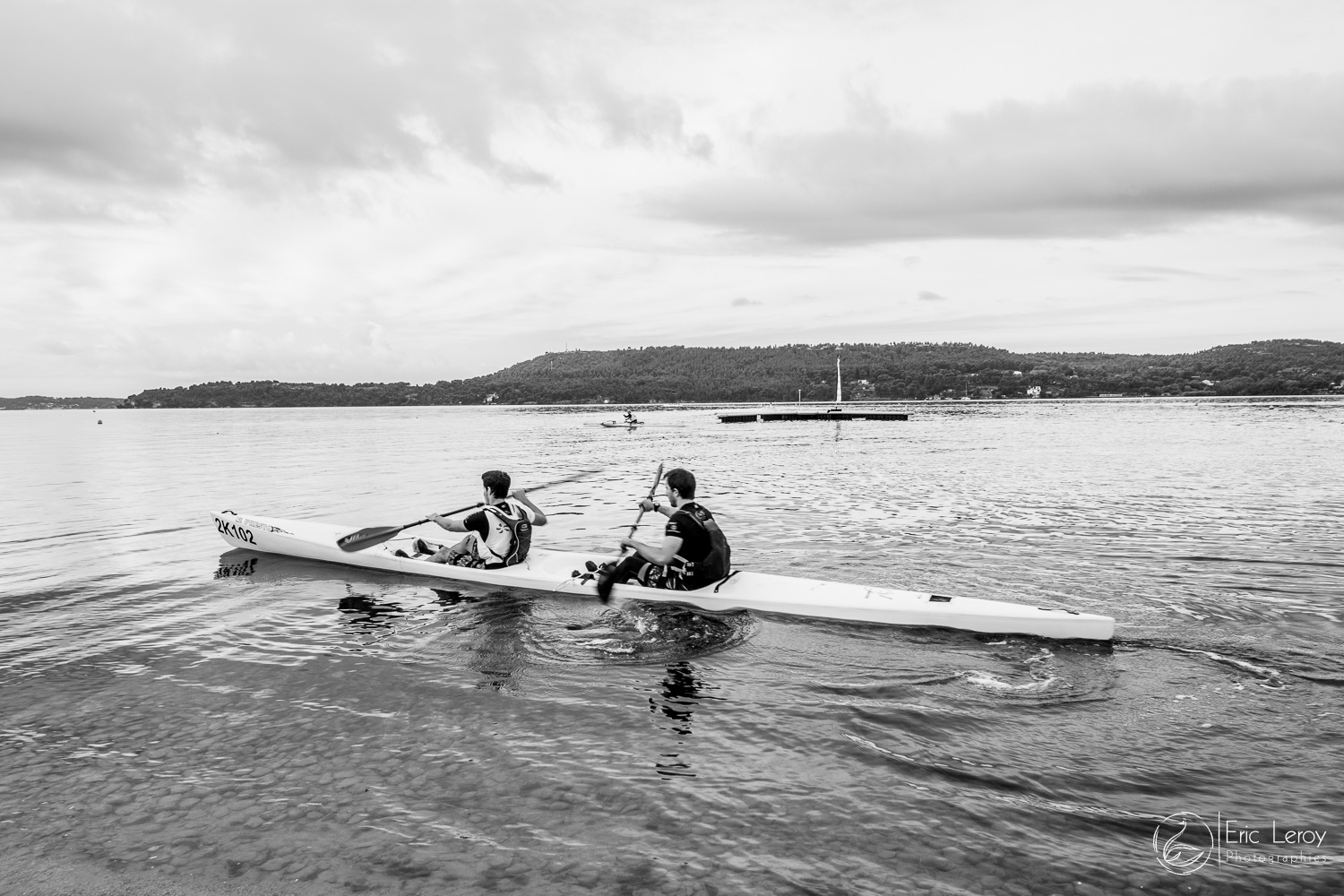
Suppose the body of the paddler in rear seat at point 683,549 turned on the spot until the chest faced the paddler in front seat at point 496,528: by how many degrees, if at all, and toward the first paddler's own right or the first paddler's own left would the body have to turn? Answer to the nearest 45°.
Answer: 0° — they already face them

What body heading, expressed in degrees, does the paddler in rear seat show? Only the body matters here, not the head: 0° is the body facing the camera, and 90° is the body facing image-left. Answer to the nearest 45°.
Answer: approximately 135°
